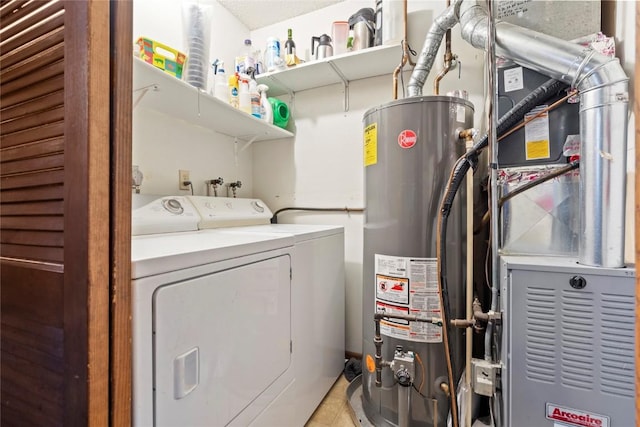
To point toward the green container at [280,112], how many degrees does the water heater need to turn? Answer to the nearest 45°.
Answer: approximately 135° to its right

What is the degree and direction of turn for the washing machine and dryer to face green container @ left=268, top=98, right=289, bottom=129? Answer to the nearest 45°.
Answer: approximately 135° to its left

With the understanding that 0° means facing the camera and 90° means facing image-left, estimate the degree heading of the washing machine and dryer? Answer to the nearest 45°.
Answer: approximately 315°

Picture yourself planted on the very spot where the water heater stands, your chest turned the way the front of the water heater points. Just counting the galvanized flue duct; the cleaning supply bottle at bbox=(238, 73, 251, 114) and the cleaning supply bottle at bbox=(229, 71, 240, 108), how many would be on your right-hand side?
2

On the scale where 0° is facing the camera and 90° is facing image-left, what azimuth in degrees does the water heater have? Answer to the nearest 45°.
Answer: approximately 0°
